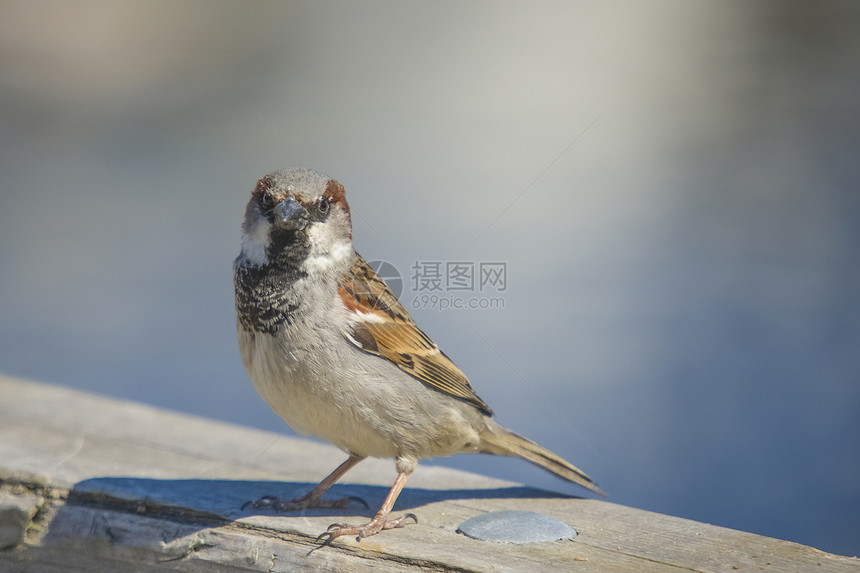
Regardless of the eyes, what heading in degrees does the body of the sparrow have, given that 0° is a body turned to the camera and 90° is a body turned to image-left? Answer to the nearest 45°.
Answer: approximately 45°
